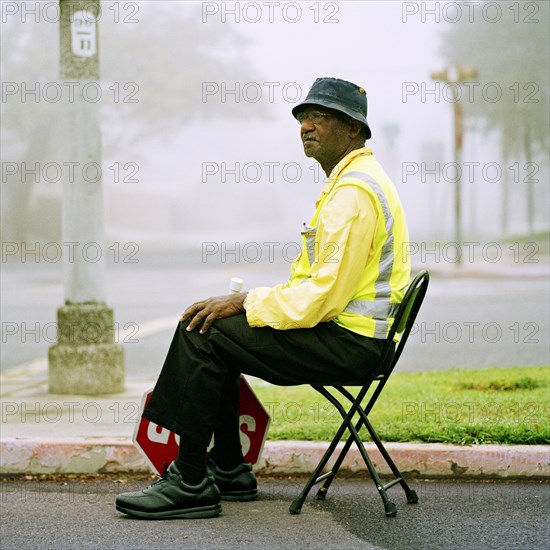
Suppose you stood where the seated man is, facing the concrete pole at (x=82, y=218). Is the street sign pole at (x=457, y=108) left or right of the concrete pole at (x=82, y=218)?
right

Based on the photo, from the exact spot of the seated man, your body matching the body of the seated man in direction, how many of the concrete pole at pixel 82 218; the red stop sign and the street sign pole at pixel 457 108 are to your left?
0

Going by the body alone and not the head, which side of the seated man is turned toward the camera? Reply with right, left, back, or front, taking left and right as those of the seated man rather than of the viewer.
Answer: left

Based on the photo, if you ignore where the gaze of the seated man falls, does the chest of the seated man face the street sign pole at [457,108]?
no

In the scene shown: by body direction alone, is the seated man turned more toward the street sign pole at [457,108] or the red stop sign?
the red stop sign

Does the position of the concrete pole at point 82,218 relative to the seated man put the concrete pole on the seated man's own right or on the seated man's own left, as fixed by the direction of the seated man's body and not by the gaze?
on the seated man's own right

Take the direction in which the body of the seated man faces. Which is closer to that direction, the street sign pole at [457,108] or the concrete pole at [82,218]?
the concrete pole
